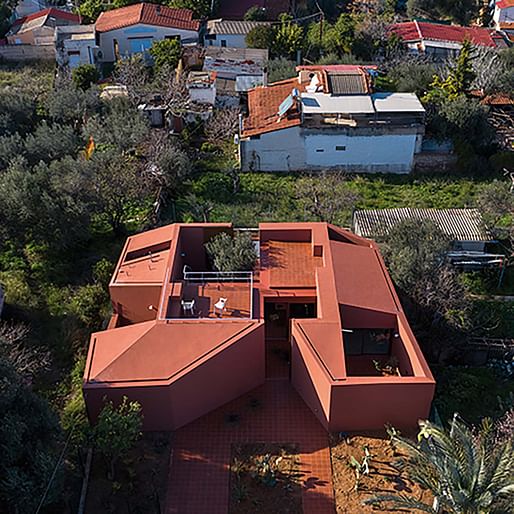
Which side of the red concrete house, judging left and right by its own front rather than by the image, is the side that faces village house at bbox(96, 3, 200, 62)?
back

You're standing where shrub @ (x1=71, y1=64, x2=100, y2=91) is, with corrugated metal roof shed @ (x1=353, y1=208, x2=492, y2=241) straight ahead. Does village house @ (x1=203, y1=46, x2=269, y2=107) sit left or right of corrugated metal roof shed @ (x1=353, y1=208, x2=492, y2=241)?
left

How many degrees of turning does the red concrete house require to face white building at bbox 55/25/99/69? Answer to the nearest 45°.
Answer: approximately 135° to its right

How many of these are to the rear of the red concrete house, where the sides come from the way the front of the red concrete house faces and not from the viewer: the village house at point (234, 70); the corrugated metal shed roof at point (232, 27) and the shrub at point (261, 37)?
3

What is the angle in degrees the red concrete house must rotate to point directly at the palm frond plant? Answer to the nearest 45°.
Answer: approximately 45° to its left

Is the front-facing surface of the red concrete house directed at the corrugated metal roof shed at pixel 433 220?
no

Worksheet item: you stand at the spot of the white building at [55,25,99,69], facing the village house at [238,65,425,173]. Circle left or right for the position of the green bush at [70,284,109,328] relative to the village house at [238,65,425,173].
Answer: right

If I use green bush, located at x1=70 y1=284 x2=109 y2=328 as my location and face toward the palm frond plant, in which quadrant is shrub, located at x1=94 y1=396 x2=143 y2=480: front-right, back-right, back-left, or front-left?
front-right

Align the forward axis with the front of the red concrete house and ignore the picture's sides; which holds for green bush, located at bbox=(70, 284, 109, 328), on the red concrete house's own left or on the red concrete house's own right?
on the red concrete house's own right

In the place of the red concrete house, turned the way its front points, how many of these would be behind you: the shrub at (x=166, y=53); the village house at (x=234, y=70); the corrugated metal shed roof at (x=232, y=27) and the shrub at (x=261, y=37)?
4

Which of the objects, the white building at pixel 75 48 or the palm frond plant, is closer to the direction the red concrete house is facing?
the palm frond plant

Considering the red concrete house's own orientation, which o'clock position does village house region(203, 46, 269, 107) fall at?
The village house is roughly at 6 o'clock from the red concrete house.

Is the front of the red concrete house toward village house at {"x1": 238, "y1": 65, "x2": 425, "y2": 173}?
no

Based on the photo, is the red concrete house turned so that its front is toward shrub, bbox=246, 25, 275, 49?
no

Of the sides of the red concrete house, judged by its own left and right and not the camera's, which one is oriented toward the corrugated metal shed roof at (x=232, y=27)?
back

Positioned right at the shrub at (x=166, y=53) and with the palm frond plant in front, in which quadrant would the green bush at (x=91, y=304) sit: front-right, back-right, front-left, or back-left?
front-right

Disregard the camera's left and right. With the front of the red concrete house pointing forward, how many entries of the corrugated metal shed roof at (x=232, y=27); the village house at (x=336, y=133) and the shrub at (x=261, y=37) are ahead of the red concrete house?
0

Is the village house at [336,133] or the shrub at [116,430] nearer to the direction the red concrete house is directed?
the shrub

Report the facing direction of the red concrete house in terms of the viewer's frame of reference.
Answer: facing the viewer
